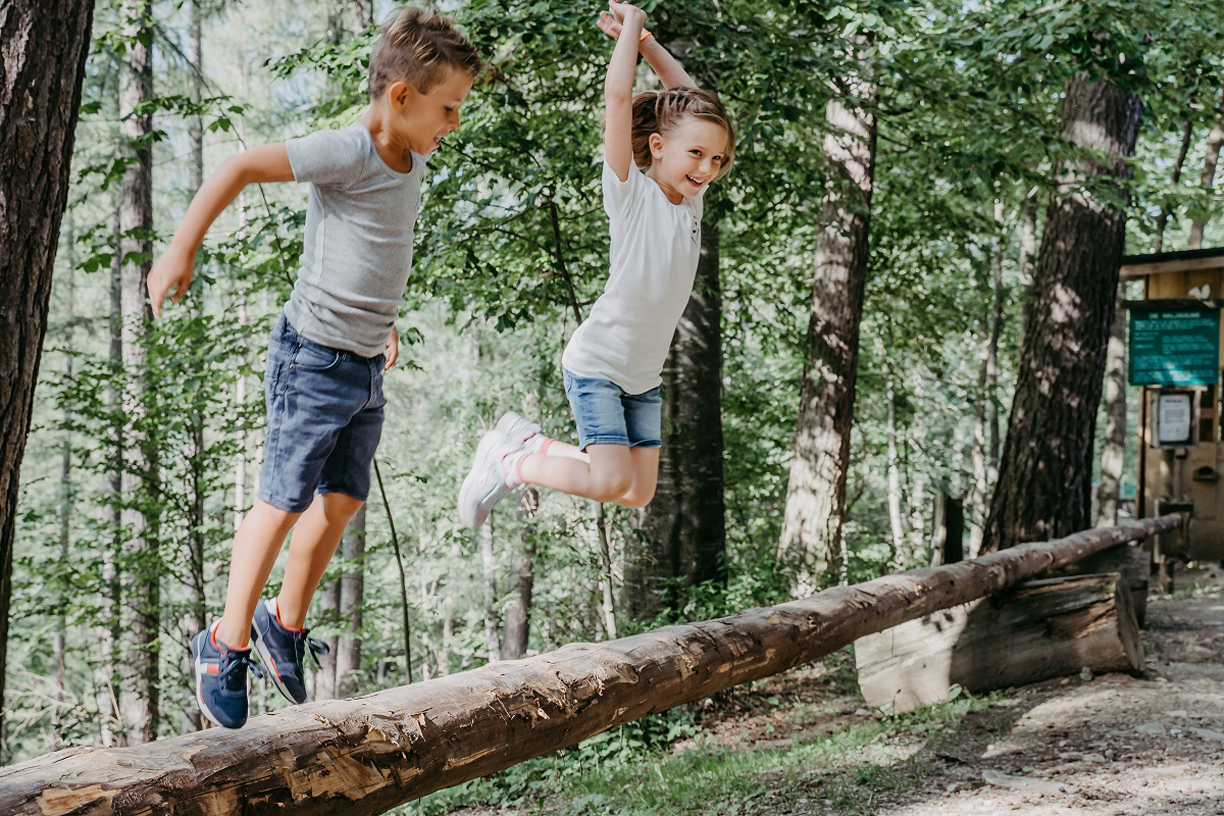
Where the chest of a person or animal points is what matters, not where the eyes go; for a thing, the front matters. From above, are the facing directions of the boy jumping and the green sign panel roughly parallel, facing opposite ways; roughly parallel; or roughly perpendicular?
roughly perpendicular

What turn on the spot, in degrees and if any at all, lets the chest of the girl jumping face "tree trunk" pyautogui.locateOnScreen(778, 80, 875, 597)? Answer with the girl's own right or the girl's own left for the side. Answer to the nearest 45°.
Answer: approximately 135° to the girl's own left

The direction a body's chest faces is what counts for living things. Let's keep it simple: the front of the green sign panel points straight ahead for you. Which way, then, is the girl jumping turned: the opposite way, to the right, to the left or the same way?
to the left

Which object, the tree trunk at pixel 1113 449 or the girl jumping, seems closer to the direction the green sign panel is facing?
the girl jumping

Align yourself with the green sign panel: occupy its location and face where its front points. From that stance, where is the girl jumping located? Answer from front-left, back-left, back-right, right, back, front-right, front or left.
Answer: front

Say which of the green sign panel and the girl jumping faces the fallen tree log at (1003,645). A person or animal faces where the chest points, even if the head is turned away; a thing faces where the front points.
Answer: the green sign panel

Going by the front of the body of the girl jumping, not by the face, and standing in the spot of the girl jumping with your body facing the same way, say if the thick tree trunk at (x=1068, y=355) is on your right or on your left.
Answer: on your left

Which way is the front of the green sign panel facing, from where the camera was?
facing the viewer

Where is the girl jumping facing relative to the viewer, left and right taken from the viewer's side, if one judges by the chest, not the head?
facing the viewer and to the right of the viewer

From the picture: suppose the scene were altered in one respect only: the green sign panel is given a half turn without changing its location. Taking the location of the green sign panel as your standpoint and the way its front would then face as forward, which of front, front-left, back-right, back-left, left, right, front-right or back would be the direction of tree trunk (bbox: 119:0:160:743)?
back-left

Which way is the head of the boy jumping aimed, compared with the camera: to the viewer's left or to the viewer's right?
to the viewer's right

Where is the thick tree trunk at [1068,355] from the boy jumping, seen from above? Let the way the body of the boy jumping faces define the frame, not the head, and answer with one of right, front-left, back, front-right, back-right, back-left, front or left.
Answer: left

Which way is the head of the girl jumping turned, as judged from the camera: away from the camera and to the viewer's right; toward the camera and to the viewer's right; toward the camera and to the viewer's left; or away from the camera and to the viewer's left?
toward the camera and to the viewer's right
